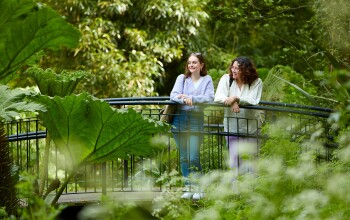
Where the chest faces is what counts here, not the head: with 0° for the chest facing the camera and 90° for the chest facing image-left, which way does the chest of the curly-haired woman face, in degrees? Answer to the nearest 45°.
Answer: approximately 0°

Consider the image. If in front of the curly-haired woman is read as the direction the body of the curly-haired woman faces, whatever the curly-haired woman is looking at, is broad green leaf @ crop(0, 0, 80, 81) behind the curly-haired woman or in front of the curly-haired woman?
in front

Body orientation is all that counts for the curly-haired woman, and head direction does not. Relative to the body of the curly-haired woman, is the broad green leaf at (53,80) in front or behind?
in front
